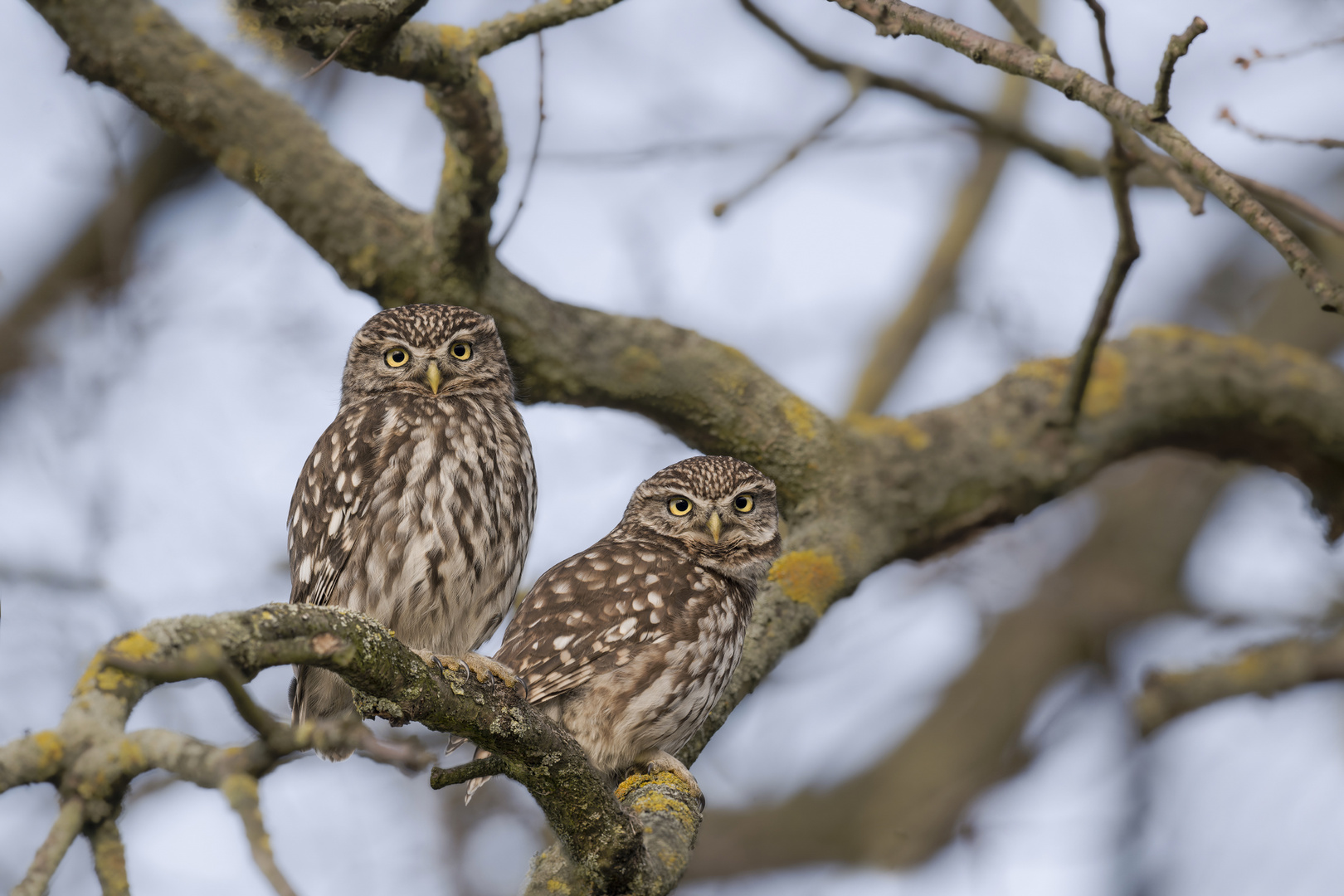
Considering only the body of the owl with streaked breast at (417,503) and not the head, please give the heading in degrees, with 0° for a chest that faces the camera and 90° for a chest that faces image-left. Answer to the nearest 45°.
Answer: approximately 315°

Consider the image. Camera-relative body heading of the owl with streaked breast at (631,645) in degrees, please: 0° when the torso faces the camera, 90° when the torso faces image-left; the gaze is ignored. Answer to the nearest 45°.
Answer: approximately 270°

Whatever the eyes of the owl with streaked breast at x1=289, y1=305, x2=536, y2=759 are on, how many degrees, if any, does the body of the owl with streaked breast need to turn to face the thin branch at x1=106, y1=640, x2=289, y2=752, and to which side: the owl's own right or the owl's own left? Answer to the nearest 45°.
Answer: approximately 45° to the owl's own right

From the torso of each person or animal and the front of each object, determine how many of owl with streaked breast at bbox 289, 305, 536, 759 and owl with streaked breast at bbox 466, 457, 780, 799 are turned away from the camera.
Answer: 0

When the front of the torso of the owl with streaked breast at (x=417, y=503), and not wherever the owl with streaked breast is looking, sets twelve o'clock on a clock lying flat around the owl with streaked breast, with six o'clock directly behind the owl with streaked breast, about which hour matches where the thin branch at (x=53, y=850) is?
The thin branch is roughly at 2 o'clock from the owl with streaked breast.

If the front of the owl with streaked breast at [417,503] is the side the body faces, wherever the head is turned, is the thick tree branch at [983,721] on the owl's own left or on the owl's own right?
on the owl's own left
